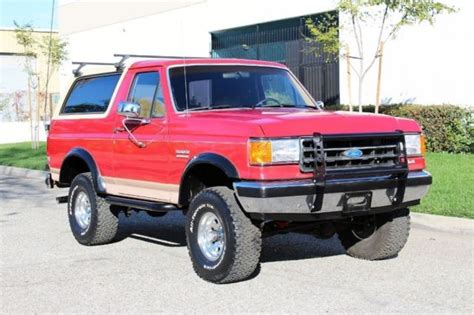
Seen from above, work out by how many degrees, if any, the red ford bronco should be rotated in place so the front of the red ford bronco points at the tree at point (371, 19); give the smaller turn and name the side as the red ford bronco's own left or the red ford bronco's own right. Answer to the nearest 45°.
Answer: approximately 135° to the red ford bronco's own left

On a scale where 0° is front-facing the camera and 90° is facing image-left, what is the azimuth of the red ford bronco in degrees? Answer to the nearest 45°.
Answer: approximately 315°
